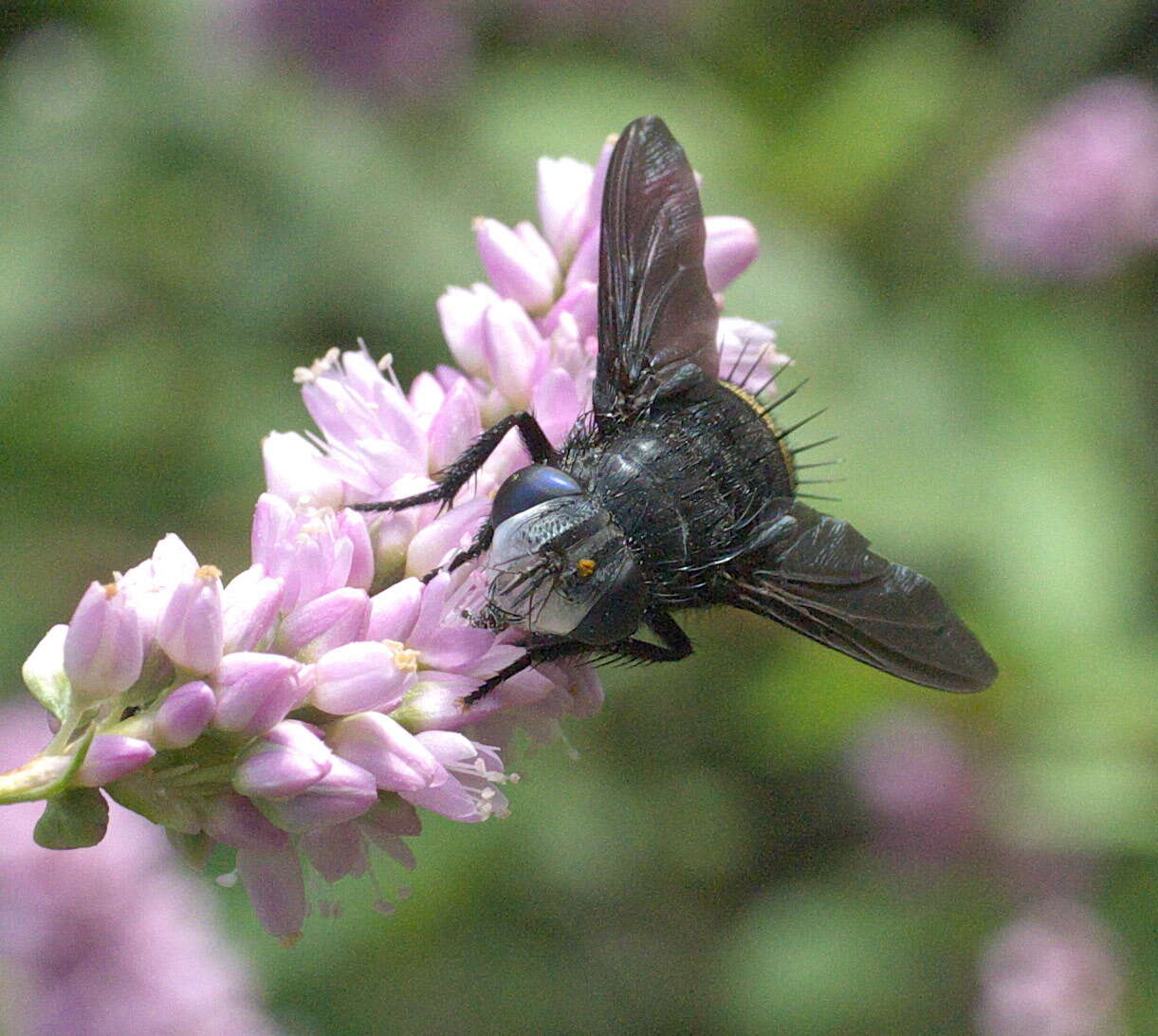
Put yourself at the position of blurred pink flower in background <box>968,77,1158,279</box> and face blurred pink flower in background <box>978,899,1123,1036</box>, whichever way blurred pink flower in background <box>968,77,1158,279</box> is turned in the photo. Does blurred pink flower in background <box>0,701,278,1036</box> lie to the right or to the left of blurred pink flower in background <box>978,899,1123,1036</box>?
right

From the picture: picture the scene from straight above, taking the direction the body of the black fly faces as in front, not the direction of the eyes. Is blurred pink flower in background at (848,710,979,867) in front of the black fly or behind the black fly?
behind

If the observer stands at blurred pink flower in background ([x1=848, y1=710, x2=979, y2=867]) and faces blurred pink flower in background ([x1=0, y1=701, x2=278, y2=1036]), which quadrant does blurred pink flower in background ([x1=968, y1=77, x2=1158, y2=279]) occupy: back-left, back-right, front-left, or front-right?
back-right

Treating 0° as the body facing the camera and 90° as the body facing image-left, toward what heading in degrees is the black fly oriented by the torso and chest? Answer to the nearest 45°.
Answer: approximately 45°

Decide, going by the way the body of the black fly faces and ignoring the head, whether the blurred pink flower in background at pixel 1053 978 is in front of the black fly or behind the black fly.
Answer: behind

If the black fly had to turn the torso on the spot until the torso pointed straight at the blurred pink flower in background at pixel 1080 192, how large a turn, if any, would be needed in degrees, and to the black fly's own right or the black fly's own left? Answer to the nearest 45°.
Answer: approximately 135° to the black fly's own right
